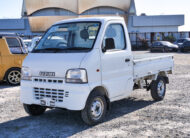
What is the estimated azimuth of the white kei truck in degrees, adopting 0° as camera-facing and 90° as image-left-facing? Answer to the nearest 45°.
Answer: approximately 45°

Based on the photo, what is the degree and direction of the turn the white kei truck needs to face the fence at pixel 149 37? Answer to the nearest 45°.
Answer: approximately 135° to its right
